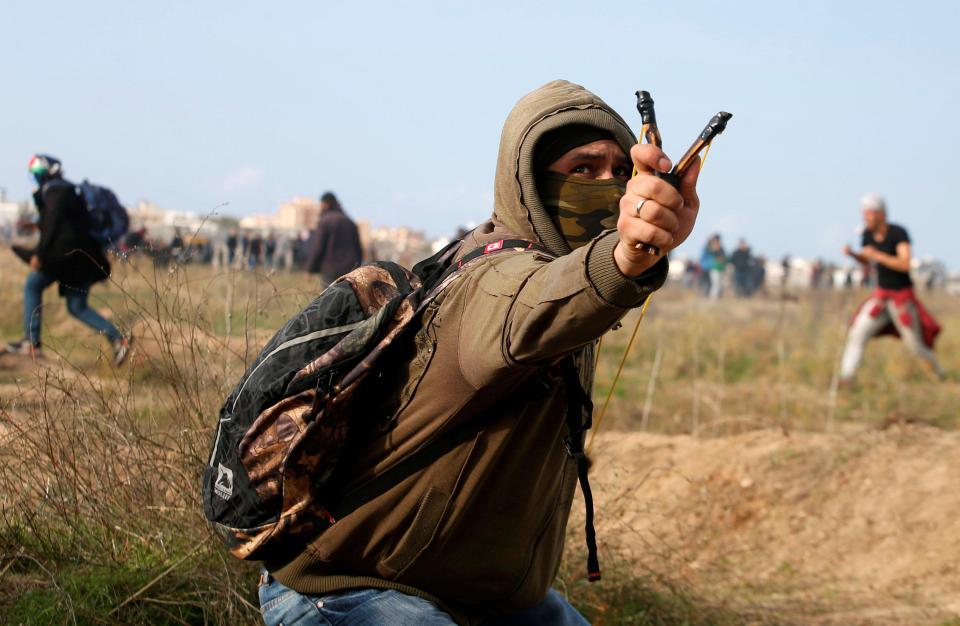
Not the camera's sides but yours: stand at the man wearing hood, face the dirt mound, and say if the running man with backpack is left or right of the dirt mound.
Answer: left

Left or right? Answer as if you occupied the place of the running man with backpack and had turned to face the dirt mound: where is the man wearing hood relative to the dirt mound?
right

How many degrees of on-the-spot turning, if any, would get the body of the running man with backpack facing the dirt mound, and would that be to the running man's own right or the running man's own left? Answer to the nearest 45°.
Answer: approximately 135° to the running man's own left

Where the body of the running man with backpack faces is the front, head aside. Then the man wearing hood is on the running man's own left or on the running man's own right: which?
on the running man's own left

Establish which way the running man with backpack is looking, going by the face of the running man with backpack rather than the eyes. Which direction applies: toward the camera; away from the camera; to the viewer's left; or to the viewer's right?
to the viewer's left

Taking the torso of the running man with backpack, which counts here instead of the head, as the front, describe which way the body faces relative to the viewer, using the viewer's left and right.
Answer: facing to the left of the viewer
